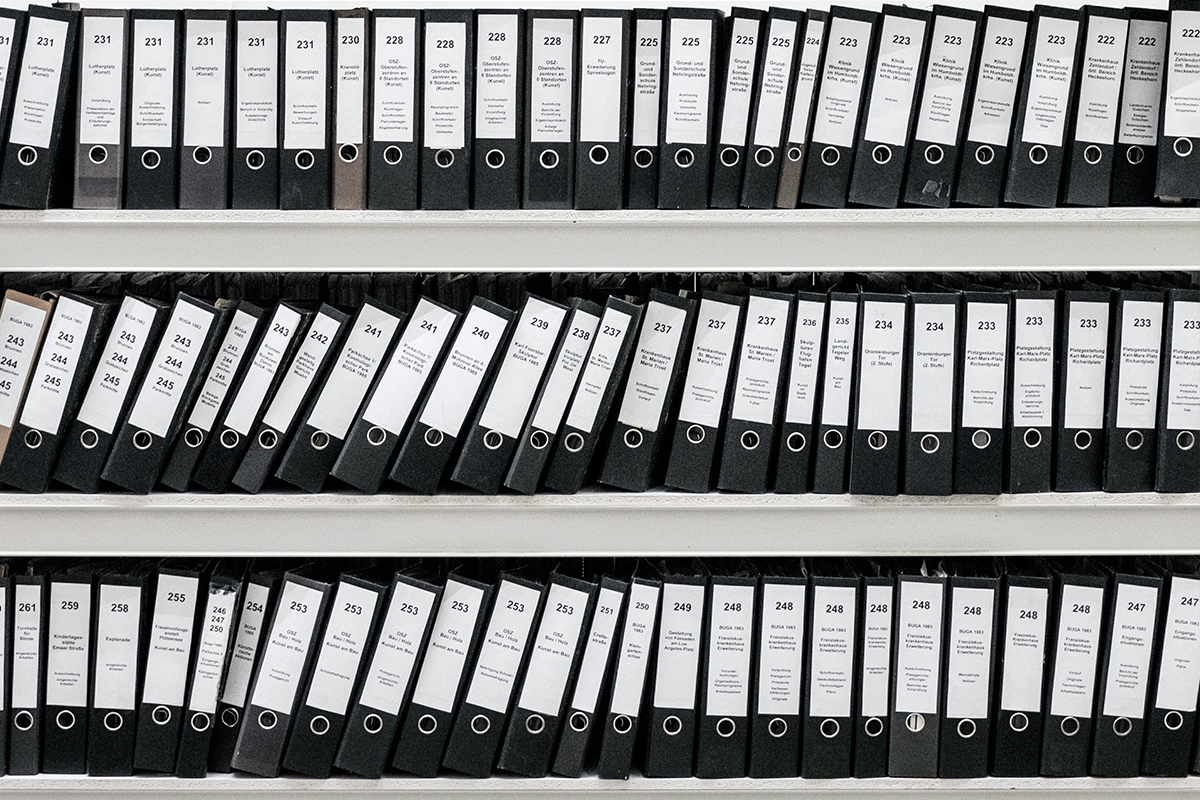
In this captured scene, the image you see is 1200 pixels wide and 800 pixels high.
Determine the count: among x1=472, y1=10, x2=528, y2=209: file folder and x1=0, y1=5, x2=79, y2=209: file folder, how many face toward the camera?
2

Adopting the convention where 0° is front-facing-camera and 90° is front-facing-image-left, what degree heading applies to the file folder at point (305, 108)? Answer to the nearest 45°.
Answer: approximately 0°
